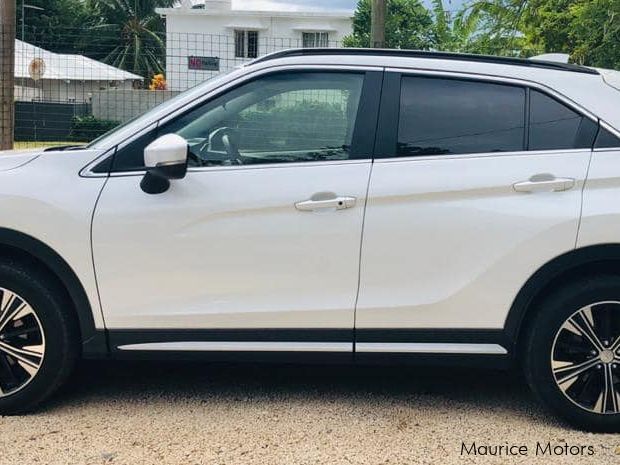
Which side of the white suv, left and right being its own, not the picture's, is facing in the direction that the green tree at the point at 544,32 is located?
right

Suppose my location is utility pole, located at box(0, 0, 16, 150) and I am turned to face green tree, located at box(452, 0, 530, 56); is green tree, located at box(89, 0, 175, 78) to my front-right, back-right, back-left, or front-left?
front-left

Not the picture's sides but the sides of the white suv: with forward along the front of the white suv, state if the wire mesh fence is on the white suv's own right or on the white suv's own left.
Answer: on the white suv's own right

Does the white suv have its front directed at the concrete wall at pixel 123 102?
no

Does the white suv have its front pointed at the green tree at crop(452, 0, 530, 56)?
no

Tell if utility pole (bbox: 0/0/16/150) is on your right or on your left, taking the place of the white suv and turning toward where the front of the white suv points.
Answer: on your right

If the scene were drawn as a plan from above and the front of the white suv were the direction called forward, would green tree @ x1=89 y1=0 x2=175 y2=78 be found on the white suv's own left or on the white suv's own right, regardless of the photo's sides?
on the white suv's own right

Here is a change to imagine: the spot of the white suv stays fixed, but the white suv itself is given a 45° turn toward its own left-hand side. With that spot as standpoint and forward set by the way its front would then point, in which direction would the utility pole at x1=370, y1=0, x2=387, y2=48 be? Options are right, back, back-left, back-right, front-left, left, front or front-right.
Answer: back-right

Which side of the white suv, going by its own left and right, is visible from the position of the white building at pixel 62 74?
right

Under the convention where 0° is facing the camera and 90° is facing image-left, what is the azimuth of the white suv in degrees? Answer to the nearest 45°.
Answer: approximately 90°

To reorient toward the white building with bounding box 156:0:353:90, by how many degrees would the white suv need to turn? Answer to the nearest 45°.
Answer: approximately 90° to its right
